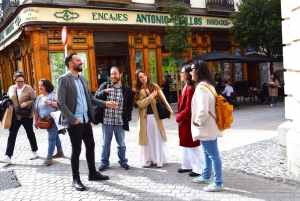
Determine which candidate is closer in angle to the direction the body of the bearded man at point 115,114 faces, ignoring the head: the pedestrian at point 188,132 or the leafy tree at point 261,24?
the pedestrian

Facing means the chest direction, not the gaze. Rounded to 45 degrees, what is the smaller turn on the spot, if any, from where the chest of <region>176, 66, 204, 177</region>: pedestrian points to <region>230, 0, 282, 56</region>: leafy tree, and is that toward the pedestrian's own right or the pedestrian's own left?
approximately 90° to the pedestrian's own right

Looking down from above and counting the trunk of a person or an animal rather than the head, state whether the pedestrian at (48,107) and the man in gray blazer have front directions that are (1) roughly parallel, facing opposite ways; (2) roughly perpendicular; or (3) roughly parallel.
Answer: roughly perpendicular

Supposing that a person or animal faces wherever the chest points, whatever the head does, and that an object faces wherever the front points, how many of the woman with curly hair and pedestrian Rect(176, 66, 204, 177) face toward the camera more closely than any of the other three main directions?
0

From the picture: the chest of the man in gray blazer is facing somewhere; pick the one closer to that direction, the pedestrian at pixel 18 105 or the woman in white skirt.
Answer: the woman in white skirt

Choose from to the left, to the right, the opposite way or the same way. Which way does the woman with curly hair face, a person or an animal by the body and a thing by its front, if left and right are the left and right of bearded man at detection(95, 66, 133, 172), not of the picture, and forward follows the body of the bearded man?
to the right

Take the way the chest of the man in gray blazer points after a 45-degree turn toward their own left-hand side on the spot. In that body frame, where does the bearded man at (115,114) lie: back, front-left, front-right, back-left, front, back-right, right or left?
front-left

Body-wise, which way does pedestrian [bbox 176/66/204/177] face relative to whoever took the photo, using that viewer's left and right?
facing to the left of the viewer

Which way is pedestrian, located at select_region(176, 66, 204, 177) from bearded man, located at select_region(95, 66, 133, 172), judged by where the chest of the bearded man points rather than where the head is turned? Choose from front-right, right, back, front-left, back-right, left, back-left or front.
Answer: front-left

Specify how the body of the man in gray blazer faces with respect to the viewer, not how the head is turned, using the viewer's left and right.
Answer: facing the viewer and to the right of the viewer

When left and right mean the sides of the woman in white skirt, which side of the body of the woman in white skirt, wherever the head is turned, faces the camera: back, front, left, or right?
front

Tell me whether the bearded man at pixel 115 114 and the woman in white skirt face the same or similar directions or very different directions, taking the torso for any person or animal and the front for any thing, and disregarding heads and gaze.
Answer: same or similar directions

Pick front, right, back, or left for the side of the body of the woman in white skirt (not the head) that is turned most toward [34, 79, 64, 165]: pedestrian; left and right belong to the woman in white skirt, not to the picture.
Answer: right

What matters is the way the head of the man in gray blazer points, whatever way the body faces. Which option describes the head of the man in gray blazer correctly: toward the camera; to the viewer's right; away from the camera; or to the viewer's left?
to the viewer's right

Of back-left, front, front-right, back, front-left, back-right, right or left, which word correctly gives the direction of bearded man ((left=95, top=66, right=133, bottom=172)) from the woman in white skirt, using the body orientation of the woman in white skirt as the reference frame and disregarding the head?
right

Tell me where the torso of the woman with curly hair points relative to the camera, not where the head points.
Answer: to the viewer's left
